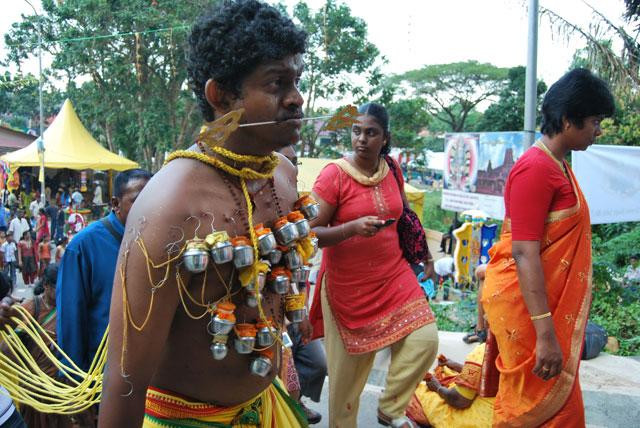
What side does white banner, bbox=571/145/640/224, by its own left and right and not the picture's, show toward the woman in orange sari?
front

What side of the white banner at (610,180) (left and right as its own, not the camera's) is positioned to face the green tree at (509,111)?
back

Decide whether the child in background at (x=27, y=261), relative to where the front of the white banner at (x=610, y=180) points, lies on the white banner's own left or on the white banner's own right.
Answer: on the white banner's own right

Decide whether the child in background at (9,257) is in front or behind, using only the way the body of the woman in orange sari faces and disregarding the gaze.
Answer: behind

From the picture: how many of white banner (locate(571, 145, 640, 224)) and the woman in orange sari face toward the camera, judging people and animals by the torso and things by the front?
1

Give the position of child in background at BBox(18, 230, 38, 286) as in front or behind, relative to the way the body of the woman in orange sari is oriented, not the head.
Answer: behind

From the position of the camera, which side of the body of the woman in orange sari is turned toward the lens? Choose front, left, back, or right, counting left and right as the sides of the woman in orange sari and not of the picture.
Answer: right

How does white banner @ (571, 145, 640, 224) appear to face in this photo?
toward the camera
